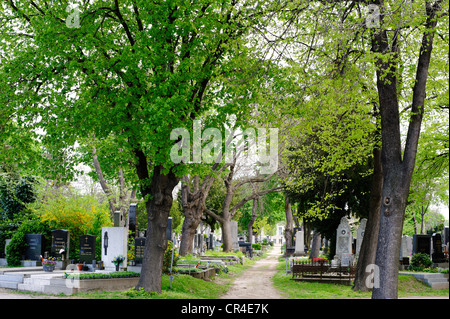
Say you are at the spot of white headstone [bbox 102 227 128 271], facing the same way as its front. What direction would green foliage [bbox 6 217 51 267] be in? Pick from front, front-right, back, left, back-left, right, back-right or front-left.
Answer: back-right

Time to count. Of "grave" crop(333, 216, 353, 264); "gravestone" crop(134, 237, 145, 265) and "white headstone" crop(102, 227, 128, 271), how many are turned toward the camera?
3

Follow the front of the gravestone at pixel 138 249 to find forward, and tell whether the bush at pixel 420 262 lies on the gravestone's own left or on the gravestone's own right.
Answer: on the gravestone's own left

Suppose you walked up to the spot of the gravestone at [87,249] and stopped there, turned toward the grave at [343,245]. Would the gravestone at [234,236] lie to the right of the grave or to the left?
left

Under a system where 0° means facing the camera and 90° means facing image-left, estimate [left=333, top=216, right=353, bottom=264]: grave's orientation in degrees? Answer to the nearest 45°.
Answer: approximately 0°

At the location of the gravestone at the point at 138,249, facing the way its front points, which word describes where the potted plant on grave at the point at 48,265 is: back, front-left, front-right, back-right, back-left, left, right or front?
right

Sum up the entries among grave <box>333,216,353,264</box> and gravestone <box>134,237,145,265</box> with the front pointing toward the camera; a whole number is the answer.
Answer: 2

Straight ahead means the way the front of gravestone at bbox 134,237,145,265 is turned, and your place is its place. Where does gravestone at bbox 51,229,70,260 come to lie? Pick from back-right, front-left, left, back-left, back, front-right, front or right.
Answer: back-right

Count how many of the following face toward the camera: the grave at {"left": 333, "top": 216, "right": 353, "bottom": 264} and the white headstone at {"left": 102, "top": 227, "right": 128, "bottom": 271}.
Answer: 2

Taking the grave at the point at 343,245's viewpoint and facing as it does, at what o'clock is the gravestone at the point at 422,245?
The gravestone is roughly at 8 o'clock from the grave.

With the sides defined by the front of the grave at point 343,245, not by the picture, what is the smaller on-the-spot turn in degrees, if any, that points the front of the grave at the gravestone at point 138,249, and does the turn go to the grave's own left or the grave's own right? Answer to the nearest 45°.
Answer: approximately 45° to the grave's own right
